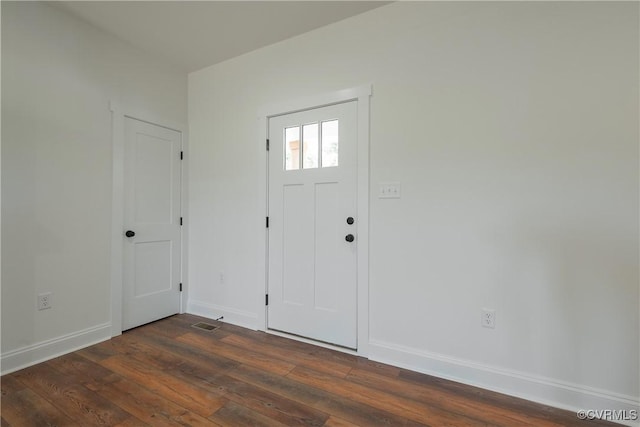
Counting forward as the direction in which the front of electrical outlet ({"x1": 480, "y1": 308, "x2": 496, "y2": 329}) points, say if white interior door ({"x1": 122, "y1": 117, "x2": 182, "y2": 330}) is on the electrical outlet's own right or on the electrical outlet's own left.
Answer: on the electrical outlet's own right

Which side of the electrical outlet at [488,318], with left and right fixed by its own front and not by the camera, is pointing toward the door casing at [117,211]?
right

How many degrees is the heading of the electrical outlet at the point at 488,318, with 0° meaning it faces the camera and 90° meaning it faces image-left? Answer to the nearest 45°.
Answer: approximately 0°

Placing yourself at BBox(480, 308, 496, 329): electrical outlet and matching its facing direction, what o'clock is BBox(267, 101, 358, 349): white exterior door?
The white exterior door is roughly at 3 o'clock from the electrical outlet.

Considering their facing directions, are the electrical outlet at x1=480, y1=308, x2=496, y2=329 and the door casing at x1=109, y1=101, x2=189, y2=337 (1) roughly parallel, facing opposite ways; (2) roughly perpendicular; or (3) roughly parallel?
roughly perpendicular

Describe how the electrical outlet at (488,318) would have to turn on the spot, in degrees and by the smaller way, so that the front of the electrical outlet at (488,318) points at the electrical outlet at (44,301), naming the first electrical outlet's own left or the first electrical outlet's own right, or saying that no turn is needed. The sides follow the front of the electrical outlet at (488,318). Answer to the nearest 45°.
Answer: approximately 45° to the first electrical outlet's own right

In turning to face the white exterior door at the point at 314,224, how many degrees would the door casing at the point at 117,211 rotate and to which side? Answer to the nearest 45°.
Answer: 0° — it already faces it

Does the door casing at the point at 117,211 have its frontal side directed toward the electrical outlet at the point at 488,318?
yes
